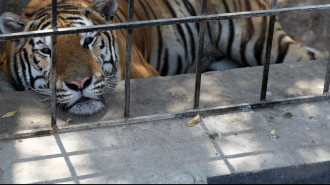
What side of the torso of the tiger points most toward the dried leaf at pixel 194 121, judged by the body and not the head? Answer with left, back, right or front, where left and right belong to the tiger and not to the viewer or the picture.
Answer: left

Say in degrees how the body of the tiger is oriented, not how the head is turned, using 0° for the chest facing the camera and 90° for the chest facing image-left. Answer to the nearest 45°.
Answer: approximately 45°

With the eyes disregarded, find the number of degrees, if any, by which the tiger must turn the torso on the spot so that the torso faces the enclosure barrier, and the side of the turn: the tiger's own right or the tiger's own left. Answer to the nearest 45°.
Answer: approximately 90° to the tiger's own left

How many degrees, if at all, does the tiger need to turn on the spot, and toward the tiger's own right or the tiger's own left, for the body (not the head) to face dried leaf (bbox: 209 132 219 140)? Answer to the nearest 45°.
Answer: approximately 90° to the tiger's own left
